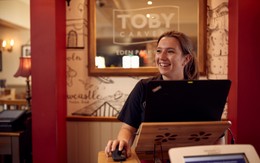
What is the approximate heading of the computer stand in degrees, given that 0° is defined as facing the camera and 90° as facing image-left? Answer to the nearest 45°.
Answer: approximately 180°

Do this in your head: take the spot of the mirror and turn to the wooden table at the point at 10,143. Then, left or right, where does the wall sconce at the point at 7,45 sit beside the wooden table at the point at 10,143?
right

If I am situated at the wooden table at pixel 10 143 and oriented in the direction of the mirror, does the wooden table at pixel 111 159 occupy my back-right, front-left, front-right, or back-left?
front-right

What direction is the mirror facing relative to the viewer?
toward the camera

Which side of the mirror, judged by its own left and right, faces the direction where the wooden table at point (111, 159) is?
front

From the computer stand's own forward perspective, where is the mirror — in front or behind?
in front

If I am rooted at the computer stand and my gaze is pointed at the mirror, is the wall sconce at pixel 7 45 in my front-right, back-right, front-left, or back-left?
front-left

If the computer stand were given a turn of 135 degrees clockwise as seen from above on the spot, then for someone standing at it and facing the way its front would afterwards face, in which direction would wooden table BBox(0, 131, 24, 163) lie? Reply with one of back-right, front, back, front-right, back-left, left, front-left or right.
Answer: back

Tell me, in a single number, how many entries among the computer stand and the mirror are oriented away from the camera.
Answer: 1

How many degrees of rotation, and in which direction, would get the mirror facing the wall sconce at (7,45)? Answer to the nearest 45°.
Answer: approximately 135° to its right

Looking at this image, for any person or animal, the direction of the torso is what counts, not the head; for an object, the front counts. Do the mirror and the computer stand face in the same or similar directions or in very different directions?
very different directions

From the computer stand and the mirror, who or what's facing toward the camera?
the mirror

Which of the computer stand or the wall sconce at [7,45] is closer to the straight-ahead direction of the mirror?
the computer stand

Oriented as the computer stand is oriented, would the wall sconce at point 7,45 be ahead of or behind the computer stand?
ahead
